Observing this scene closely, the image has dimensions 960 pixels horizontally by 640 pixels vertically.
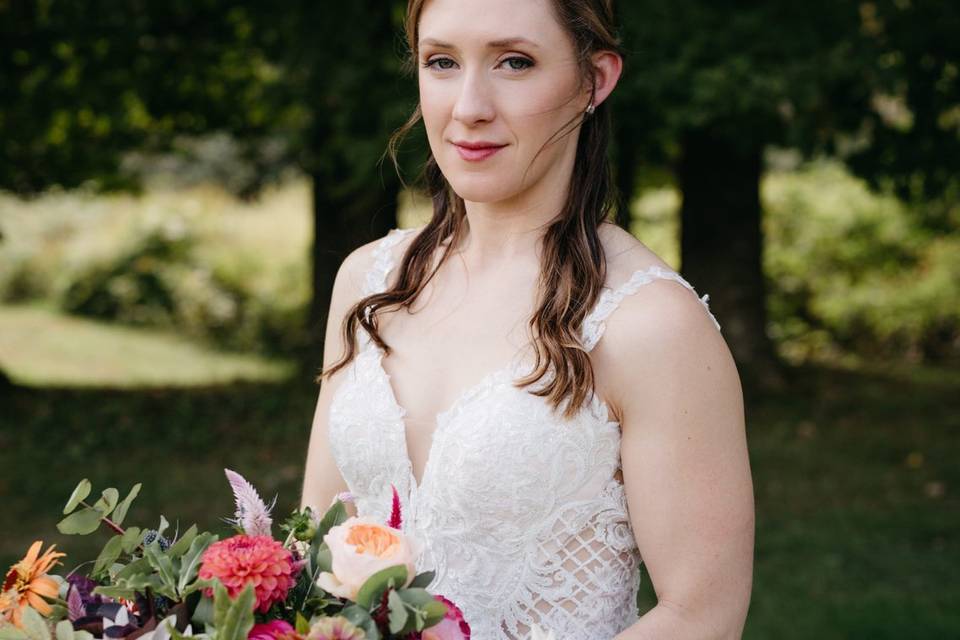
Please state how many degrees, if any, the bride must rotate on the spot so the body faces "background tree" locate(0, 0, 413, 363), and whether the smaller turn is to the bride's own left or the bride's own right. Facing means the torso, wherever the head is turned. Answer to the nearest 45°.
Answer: approximately 135° to the bride's own right

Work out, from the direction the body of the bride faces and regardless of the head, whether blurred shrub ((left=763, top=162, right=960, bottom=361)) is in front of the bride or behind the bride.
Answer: behind

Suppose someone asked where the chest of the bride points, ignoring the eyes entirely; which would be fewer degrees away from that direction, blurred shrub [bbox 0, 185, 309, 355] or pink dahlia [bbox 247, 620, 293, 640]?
the pink dahlia

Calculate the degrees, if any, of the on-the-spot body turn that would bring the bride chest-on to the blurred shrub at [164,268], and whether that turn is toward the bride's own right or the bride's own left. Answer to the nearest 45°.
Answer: approximately 135° to the bride's own right

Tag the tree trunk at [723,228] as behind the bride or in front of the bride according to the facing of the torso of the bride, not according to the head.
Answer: behind

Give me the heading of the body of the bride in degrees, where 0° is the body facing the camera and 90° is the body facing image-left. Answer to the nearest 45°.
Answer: approximately 45°
